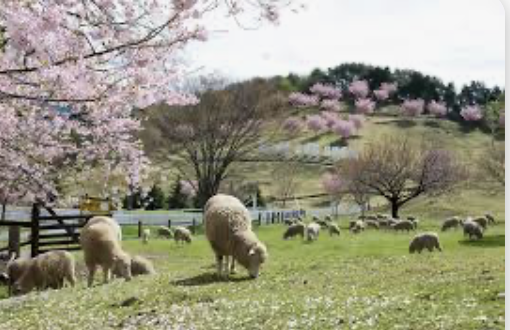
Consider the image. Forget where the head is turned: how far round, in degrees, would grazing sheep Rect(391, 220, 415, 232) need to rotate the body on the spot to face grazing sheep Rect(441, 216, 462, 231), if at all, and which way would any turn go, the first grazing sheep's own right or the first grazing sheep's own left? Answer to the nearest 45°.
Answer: approximately 135° to the first grazing sheep's own right

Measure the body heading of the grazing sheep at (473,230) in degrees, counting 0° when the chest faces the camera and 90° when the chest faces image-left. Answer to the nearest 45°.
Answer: approximately 315°

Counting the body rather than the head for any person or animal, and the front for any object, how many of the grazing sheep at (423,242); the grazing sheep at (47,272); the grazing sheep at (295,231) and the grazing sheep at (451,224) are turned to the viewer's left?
4

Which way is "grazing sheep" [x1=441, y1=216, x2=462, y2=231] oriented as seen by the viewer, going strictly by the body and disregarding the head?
to the viewer's left

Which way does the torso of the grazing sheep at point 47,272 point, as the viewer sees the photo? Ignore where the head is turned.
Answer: to the viewer's left

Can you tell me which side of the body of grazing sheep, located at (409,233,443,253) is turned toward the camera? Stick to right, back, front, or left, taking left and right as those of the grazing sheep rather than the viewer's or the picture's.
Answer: left

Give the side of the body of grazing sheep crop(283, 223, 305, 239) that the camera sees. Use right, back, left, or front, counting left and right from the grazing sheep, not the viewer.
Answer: left

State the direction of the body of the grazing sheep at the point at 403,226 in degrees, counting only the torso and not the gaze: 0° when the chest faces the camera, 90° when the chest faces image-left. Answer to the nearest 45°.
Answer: approximately 90°

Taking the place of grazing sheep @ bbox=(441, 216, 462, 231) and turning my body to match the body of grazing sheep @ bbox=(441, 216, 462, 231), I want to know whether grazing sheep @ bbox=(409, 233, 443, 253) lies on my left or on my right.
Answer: on my left

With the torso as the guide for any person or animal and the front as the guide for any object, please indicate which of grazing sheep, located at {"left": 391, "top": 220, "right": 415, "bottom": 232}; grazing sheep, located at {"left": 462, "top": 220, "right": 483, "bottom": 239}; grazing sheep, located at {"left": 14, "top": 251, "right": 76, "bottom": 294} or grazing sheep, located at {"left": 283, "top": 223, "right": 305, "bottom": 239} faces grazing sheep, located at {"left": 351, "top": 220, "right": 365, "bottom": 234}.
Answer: grazing sheep, located at {"left": 391, "top": 220, "right": 415, "bottom": 232}

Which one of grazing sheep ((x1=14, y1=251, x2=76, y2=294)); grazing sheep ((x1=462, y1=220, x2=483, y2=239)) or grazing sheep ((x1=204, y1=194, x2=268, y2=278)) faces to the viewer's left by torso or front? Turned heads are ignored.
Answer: grazing sheep ((x1=14, y1=251, x2=76, y2=294))

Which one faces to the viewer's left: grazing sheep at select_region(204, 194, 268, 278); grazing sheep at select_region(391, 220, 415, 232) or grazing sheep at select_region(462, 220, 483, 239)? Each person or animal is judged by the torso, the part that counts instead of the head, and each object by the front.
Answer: grazing sheep at select_region(391, 220, 415, 232)

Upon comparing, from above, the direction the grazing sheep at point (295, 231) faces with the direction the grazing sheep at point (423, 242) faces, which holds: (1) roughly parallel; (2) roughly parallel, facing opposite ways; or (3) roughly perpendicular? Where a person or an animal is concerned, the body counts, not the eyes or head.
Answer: roughly parallel

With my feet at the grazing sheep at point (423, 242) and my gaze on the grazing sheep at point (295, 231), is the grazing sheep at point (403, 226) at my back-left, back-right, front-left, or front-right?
front-right

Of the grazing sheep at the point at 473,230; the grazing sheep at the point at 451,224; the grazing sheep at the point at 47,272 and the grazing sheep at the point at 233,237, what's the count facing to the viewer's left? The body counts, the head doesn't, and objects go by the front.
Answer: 2
